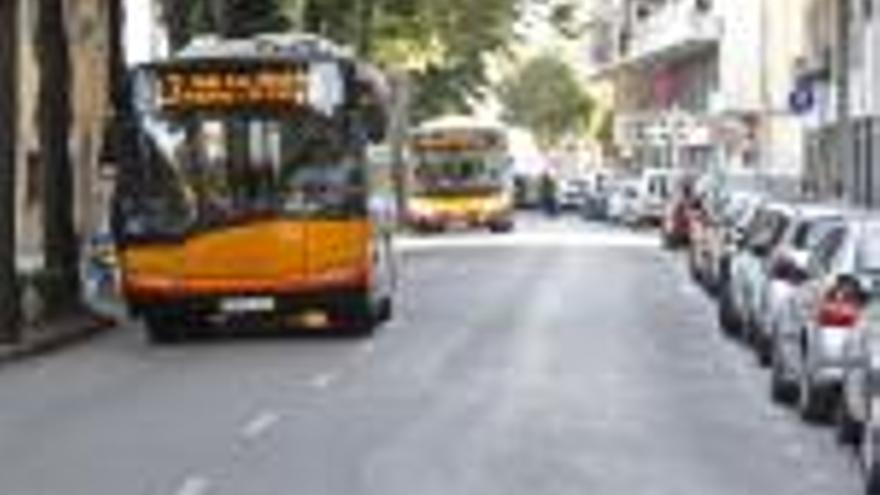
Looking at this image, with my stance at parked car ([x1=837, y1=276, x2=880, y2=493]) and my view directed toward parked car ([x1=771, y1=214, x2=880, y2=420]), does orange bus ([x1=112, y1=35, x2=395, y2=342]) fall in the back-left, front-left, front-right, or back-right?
front-left

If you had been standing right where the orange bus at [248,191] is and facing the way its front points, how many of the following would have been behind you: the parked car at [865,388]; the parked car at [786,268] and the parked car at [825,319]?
0

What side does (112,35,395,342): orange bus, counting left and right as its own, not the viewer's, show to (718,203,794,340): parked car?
left

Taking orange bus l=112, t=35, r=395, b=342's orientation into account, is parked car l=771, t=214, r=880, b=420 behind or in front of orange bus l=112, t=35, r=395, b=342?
in front

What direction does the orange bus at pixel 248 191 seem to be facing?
toward the camera
